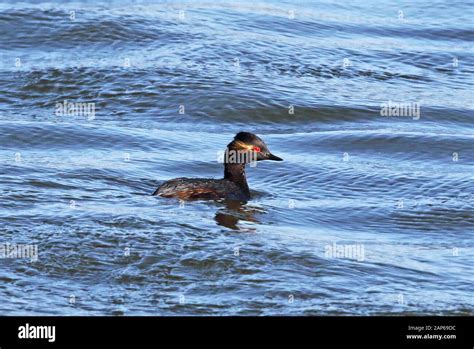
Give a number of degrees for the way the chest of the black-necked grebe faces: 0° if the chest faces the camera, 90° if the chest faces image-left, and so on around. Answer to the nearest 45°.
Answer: approximately 270°
